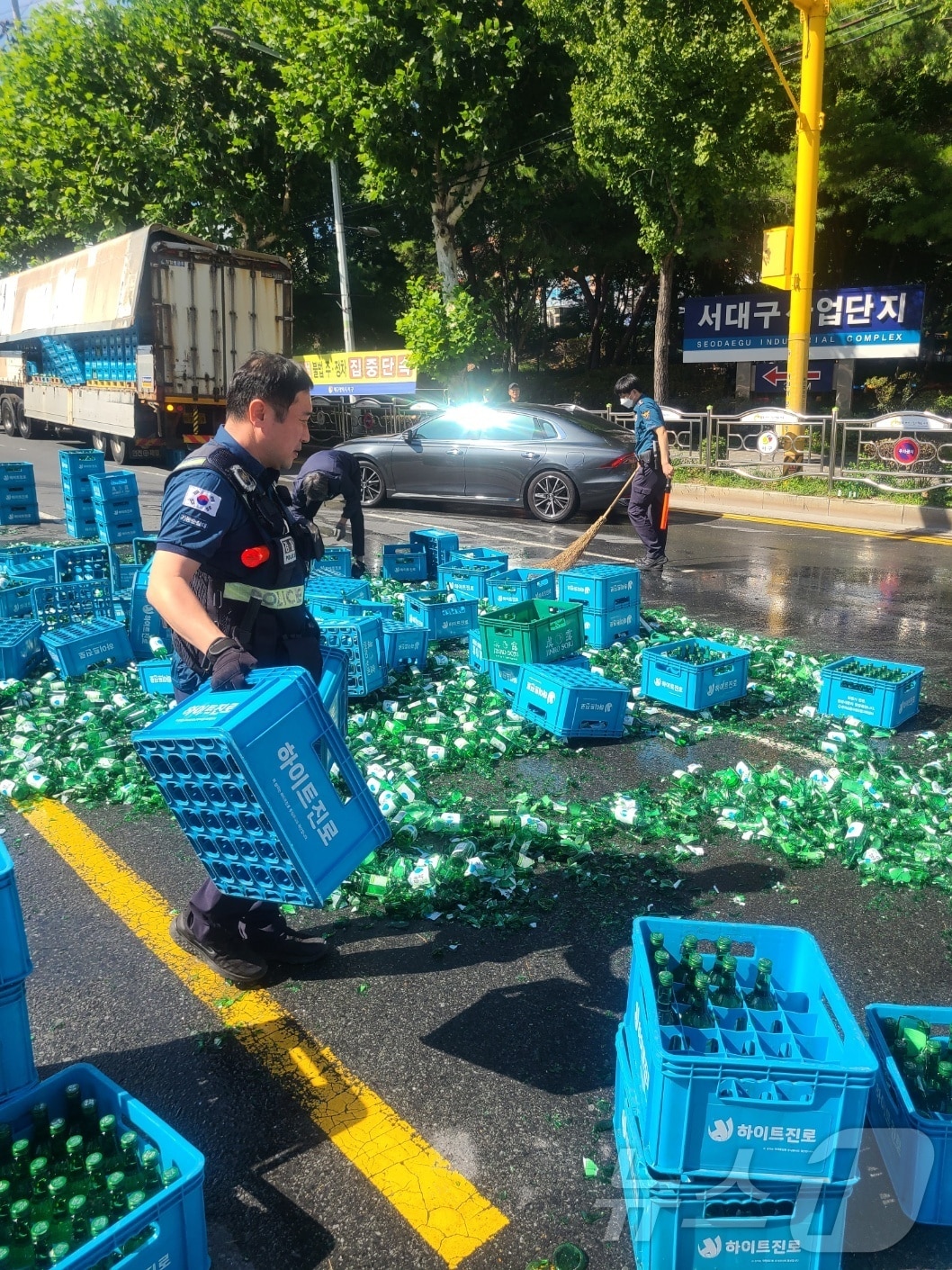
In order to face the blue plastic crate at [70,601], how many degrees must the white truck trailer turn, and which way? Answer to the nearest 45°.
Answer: approximately 135° to its left

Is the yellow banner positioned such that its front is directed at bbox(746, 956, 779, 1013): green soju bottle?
yes

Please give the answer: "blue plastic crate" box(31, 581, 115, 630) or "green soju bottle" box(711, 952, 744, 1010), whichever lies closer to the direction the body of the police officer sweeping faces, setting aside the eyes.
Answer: the blue plastic crate

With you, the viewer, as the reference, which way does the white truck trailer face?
facing away from the viewer and to the left of the viewer

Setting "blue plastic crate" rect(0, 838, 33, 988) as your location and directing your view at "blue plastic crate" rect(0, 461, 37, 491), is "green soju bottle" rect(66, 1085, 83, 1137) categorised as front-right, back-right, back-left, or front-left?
back-right

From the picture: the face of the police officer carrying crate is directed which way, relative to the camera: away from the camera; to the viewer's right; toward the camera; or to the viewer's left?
to the viewer's right

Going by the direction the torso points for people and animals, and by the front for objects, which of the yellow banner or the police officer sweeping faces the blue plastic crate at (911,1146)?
the yellow banner

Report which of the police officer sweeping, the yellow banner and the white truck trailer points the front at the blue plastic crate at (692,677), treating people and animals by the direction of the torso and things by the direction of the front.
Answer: the yellow banner

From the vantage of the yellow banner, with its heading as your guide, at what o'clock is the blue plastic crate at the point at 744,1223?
The blue plastic crate is roughly at 12 o'clock from the yellow banner.

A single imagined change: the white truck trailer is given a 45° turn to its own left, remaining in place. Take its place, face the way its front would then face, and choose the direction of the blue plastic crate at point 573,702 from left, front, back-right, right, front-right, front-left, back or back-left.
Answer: left

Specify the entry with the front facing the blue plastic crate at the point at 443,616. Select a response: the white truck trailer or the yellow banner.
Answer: the yellow banner

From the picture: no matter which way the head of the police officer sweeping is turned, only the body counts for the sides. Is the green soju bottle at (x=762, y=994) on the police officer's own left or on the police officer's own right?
on the police officer's own left

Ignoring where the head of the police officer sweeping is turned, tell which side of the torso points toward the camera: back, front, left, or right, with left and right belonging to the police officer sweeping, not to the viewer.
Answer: left

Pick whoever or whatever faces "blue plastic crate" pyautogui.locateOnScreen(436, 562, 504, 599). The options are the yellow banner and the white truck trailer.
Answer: the yellow banner

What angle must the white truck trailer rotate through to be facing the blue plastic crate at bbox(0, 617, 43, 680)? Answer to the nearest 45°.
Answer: approximately 135° to its left

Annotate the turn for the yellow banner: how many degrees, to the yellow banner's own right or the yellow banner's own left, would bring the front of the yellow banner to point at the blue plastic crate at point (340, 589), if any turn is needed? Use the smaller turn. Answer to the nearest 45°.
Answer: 0° — it already faces it
